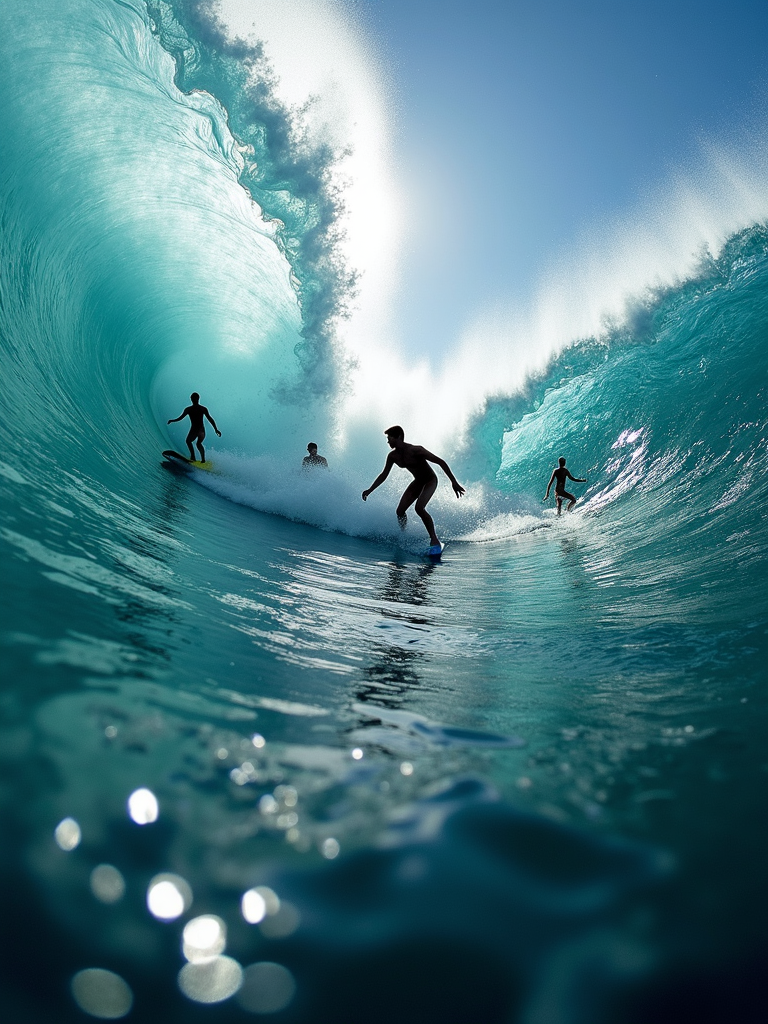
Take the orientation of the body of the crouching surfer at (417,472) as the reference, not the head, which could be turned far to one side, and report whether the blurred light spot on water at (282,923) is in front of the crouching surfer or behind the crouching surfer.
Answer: in front

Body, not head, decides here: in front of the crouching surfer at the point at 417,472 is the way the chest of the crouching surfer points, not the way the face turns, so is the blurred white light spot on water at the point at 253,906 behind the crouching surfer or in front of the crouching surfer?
in front

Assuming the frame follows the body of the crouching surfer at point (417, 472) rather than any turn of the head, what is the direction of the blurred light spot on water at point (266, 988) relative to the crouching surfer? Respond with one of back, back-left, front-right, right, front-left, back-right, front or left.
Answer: front-left

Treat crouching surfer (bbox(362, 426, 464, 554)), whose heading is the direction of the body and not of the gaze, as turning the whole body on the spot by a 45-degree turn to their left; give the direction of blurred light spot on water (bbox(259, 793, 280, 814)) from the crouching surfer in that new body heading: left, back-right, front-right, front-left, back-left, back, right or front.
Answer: front

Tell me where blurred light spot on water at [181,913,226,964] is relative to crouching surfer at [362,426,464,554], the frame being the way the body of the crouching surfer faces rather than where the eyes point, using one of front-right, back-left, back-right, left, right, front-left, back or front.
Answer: front-left

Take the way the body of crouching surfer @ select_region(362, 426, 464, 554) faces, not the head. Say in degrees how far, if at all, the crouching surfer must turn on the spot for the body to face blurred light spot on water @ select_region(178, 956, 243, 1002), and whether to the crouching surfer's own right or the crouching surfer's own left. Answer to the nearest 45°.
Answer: approximately 45° to the crouching surfer's own left

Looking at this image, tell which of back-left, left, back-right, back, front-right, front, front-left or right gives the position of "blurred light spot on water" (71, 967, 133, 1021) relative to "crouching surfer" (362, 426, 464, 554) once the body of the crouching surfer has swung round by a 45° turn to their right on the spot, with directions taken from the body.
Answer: left

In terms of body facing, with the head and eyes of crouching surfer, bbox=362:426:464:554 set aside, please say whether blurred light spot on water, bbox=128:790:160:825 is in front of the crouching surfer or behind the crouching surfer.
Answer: in front

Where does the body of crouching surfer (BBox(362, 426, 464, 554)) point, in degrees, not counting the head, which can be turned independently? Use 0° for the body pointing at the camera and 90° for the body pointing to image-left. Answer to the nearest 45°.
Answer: approximately 45°

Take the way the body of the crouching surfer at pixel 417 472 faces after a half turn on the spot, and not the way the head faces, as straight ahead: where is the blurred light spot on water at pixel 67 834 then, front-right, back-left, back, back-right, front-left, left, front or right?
back-right

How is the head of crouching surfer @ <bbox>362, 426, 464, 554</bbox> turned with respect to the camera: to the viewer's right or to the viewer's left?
to the viewer's left
